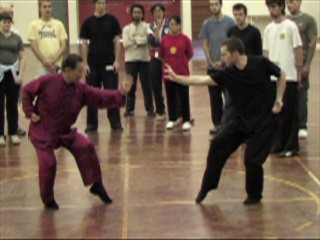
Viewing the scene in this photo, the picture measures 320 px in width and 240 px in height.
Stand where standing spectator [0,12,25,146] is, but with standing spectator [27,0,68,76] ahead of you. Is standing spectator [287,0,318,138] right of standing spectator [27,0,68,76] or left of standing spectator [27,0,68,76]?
right

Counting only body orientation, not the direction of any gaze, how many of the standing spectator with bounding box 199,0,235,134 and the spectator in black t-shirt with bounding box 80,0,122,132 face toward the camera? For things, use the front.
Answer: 2

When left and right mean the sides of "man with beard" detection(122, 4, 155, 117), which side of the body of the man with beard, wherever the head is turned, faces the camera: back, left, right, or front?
front

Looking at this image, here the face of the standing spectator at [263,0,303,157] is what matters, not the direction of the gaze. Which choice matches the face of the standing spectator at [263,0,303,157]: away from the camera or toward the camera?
toward the camera

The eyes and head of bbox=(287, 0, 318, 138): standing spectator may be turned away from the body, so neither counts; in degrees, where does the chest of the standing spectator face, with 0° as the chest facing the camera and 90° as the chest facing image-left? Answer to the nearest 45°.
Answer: approximately 45°

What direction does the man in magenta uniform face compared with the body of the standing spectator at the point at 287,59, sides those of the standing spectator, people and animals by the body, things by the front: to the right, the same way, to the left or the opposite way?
to the left

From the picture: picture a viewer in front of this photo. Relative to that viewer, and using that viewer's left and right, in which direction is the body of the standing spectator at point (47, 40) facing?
facing the viewer

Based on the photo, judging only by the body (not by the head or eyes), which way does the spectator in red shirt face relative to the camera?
toward the camera

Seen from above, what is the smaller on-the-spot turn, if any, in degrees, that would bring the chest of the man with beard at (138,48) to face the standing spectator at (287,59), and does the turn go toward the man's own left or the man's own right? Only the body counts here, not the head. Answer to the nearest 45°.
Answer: approximately 45° to the man's own left

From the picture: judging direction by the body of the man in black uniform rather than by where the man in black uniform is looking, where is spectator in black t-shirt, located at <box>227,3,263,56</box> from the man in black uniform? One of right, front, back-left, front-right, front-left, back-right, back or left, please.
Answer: back-right

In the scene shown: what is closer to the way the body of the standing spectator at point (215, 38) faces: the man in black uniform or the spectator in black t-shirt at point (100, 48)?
the man in black uniform

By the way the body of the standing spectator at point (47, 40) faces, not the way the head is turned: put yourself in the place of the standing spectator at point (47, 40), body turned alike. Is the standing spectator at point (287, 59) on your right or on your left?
on your left

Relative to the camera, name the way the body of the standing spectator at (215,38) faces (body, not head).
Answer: toward the camera

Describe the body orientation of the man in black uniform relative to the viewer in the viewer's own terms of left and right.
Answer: facing the viewer and to the left of the viewer
